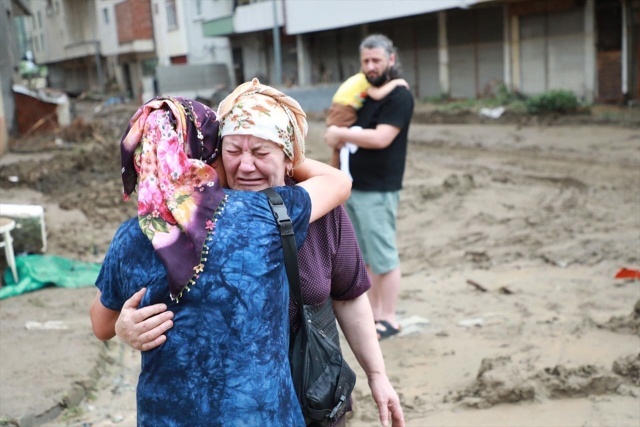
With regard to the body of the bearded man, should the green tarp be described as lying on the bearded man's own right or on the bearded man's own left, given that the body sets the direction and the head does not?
on the bearded man's own right

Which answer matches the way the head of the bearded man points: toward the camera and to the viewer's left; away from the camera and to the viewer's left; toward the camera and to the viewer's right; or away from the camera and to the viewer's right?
toward the camera and to the viewer's left

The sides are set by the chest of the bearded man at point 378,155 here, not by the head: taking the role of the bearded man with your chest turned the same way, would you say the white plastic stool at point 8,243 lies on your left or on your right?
on your right

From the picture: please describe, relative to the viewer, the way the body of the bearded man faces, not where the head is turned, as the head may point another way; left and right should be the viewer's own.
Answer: facing the viewer and to the left of the viewer
